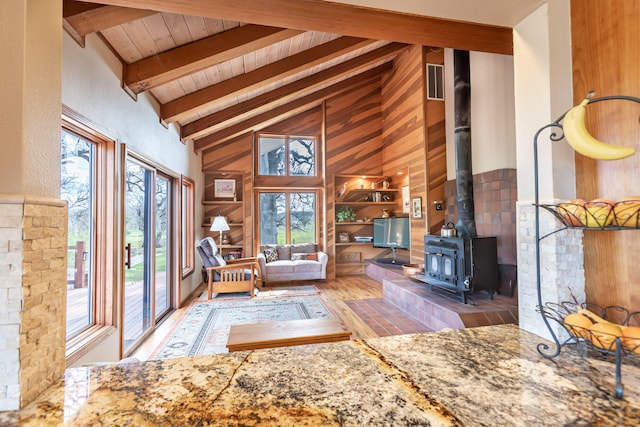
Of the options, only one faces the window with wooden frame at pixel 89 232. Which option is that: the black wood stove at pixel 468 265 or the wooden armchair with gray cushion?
the black wood stove

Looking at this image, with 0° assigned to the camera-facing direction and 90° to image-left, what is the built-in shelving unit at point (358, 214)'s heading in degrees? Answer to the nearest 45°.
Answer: approximately 0°

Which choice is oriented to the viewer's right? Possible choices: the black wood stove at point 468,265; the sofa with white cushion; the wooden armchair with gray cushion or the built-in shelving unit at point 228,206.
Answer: the wooden armchair with gray cushion

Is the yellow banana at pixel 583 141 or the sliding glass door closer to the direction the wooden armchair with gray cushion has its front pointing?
the yellow banana

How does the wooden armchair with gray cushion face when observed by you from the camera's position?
facing to the right of the viewer

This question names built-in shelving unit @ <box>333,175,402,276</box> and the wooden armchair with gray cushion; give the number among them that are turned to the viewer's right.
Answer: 1
